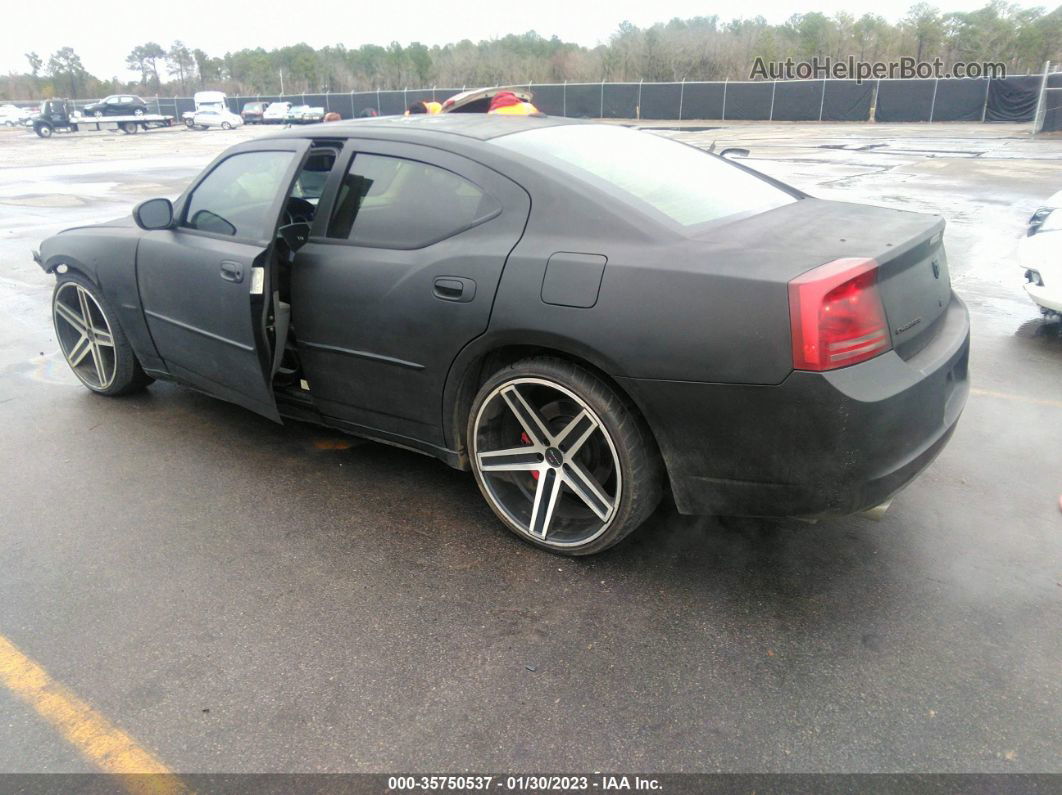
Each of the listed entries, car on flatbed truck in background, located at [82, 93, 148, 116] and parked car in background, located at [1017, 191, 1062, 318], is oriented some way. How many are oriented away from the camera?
0

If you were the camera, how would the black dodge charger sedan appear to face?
facing away from the viewer and to the left of the viewer

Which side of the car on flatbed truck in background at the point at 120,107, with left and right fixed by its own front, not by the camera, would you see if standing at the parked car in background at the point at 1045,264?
left

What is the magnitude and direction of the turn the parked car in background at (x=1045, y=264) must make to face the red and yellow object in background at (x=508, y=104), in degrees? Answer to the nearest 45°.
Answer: approximately 45° to its right

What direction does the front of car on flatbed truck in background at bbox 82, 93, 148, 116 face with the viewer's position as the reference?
facing to the left of the viewer

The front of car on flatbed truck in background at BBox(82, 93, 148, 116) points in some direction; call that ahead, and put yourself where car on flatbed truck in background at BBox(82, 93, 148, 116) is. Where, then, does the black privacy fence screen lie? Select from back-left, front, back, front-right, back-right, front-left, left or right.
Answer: back-left

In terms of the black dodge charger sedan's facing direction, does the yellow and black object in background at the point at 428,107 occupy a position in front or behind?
in front

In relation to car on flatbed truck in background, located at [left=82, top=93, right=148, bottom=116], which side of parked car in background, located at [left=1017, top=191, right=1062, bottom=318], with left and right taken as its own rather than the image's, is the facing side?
right

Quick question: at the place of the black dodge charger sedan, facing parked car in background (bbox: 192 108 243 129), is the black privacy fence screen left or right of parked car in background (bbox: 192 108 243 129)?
right
